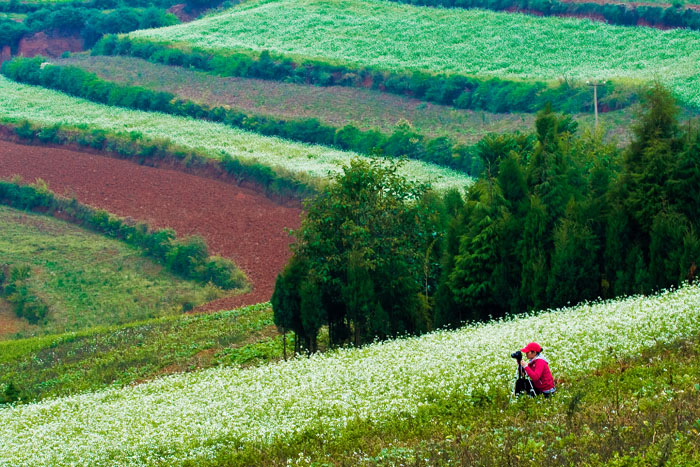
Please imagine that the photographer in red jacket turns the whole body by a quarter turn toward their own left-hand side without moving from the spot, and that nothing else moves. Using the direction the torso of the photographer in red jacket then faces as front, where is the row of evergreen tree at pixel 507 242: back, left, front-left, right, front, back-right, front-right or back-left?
back

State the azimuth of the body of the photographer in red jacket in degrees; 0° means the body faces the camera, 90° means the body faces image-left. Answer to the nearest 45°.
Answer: approximately 90°

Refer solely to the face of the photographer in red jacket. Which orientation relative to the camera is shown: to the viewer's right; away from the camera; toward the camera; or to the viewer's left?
to the viewer's left
